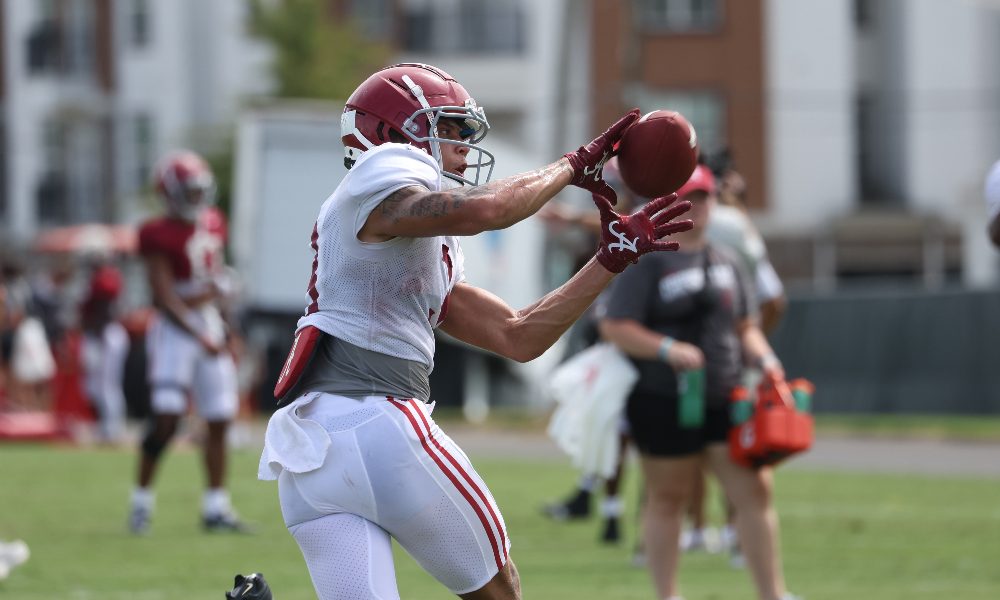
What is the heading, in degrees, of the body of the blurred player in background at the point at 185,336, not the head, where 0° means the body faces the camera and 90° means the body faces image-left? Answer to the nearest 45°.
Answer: approximately 315°

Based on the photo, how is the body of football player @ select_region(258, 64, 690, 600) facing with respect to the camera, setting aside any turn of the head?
to the viewer's right

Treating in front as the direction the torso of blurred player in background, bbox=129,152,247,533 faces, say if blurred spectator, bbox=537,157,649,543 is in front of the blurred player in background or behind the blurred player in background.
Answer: in front

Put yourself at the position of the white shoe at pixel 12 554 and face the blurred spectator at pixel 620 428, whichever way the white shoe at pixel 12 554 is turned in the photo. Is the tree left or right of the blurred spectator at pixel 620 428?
left

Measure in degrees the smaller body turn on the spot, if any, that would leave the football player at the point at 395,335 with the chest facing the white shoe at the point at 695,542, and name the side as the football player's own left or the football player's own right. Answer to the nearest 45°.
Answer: approximately 90° to the football player's own left

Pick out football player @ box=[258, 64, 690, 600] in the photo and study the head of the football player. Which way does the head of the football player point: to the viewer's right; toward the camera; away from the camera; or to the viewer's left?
to the viewer's right
